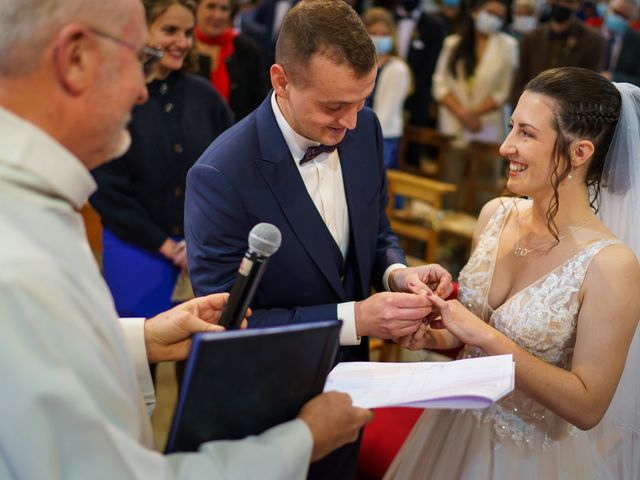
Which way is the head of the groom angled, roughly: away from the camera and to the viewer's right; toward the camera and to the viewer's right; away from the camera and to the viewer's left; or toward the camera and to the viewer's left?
toward the camera and to the viewer's right

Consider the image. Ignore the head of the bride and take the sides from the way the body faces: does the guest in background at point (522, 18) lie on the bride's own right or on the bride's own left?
on the bride's own right

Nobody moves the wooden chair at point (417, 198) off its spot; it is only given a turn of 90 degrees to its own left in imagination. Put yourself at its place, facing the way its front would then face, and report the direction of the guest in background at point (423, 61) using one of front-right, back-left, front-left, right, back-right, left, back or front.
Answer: back-left

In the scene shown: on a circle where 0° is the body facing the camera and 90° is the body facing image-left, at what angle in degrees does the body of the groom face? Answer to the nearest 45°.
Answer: approximately 315°

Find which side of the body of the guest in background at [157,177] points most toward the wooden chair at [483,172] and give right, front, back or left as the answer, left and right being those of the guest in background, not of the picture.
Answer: left

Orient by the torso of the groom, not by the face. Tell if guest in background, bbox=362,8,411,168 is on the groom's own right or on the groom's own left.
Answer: on the groom's own left

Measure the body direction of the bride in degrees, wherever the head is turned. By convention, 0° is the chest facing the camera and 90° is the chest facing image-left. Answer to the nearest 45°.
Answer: approximately 45°

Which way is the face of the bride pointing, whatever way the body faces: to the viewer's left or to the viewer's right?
to the viewer's left

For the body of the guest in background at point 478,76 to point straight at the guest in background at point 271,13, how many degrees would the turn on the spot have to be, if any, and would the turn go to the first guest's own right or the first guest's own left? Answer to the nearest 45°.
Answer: approximately 135° to the first guest's own right
